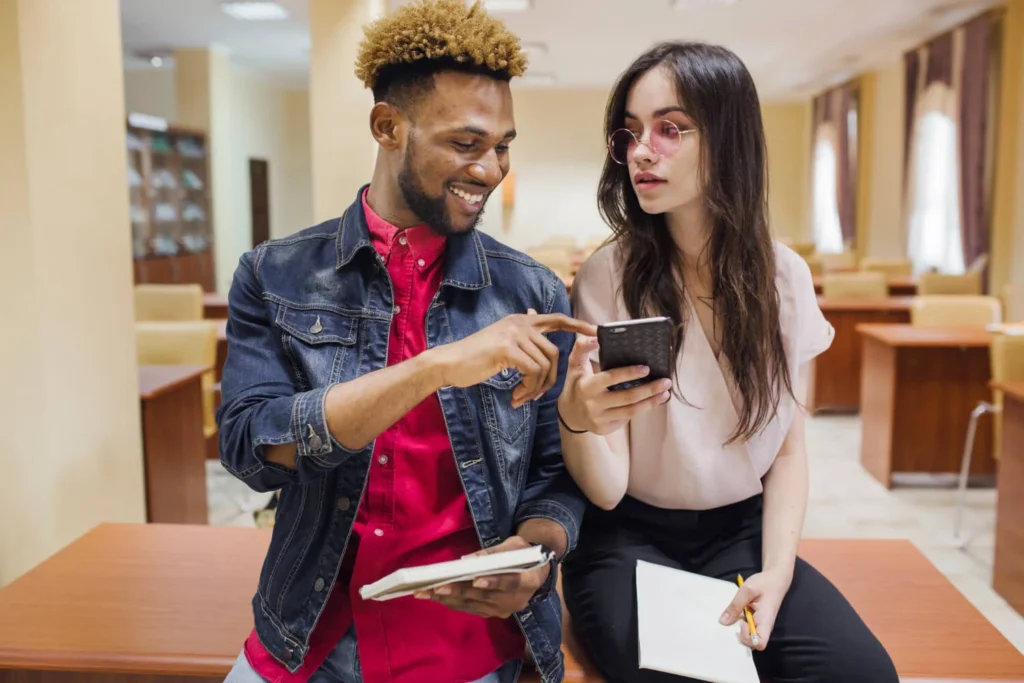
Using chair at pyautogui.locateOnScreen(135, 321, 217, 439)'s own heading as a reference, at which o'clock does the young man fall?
The young man is roughly at 12 o'clock from the chair.

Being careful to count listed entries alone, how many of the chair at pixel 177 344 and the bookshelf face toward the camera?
2

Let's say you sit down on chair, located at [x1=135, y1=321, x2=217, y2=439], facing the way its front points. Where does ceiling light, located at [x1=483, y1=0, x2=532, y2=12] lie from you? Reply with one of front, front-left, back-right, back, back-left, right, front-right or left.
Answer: back-left

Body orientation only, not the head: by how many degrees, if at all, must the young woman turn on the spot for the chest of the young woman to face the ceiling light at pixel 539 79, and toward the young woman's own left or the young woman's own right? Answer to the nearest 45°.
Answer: approximately 180°

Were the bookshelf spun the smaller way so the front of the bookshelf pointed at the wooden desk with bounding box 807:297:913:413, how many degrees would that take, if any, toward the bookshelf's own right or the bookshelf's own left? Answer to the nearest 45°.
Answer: approximately 45° to the bookshelf's own left

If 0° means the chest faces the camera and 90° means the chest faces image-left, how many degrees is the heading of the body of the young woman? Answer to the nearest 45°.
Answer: approximately 0°

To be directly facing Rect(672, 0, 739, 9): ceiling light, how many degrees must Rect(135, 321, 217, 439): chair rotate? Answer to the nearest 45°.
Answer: approximately 135° to its left

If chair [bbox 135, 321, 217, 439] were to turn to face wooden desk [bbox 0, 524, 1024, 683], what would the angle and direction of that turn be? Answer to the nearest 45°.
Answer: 0° — it already faces it

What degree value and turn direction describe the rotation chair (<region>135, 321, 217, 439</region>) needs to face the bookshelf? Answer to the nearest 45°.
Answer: approximately 180°
